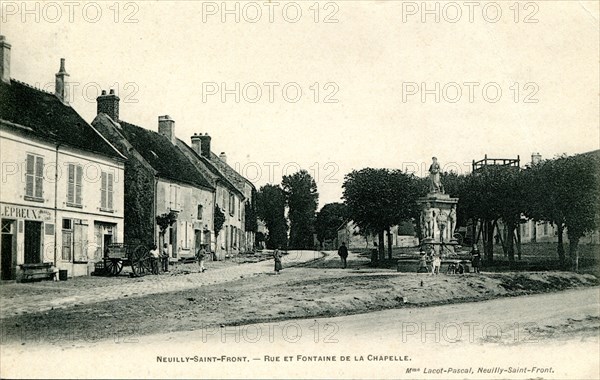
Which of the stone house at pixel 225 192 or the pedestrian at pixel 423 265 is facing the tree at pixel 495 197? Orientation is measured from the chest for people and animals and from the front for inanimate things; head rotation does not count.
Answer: the stone house

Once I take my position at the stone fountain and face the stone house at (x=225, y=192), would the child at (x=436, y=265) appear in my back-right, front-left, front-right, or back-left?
back-left

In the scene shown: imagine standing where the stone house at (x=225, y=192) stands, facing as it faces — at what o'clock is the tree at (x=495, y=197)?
The tree is roughly at 12 o'clock from the stone house.

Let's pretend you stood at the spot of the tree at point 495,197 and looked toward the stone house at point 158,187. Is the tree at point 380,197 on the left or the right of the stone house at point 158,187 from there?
right

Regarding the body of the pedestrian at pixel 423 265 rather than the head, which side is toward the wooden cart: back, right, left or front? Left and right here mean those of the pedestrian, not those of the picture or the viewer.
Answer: right

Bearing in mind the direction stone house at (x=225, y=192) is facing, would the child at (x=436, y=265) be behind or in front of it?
in front

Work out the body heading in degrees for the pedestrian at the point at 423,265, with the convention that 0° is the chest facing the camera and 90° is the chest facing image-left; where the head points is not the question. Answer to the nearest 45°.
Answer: approximately 0°

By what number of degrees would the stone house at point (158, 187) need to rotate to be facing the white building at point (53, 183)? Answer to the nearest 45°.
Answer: approximately 45° to its right

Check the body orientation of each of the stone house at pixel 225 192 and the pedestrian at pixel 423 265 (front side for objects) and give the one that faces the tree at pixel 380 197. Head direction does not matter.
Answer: the stone house

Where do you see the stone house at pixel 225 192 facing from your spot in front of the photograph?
facing the viewer and to the right of the viewer

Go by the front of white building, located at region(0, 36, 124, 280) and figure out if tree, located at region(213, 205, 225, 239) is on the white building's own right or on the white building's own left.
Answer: on the white building's own left
